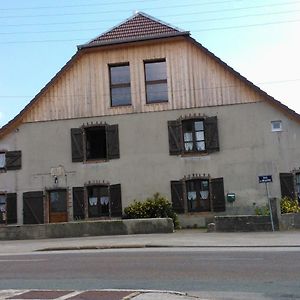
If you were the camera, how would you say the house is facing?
facing the viewer

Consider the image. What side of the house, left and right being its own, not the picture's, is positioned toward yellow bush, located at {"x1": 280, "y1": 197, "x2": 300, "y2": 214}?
left
